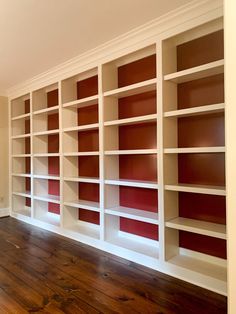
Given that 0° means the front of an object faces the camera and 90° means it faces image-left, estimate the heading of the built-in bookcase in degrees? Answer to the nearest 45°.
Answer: approximately 45°
